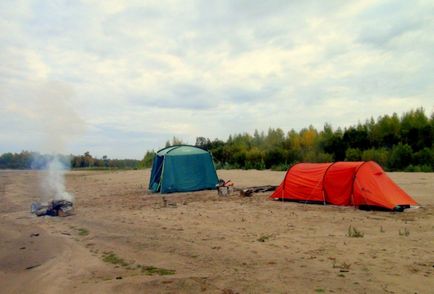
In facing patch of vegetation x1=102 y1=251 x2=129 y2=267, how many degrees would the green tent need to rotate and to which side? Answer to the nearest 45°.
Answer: approximately 90° to its left

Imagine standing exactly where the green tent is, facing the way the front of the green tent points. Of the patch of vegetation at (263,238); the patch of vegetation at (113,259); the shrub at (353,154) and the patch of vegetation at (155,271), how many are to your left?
3

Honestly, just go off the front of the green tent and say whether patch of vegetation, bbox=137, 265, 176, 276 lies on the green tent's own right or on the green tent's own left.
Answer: on the green tent's own left

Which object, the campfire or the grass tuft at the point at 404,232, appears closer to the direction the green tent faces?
the campfire

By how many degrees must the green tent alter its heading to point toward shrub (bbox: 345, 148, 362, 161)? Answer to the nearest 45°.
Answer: approximately 135° to its right

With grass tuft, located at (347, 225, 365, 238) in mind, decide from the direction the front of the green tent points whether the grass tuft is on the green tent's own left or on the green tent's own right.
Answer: on the green tent's own left

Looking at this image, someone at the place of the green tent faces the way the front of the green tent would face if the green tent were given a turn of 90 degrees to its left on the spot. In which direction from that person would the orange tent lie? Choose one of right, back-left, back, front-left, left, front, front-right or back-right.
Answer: front-left

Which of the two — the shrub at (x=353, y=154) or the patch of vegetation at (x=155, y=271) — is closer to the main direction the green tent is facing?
the patch of vegetation

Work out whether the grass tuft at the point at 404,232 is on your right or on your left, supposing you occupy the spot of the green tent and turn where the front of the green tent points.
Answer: on your left

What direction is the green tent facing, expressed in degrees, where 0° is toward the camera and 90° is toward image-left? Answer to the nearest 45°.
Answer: approximately 90°
